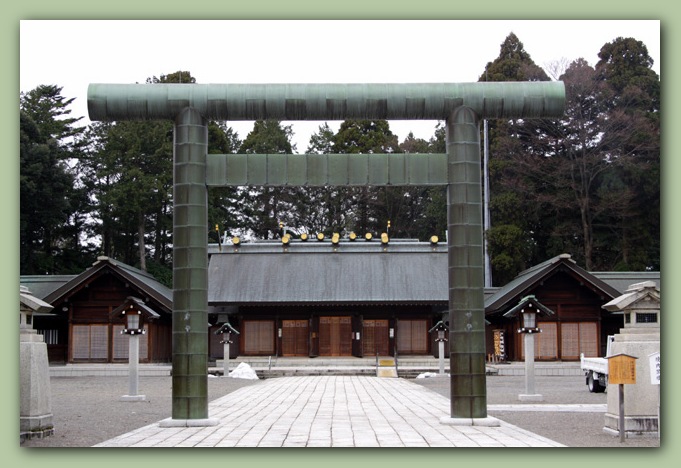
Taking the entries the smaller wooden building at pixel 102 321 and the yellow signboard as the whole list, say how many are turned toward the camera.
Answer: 2

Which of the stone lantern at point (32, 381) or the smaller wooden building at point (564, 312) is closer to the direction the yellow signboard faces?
the stone lantern

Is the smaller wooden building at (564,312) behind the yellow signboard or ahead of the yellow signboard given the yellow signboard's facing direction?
behind

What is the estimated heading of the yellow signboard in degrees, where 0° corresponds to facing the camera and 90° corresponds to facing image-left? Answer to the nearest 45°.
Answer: approximately 0°
